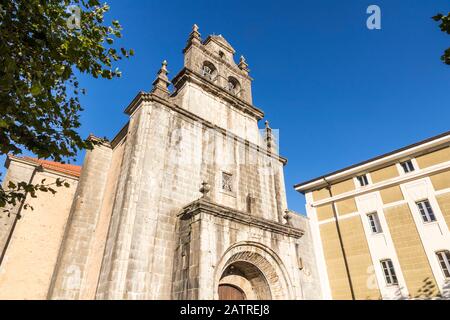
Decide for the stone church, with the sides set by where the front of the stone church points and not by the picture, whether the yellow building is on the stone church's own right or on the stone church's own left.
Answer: on the stone church's own left

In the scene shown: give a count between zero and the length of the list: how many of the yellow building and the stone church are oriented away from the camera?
0

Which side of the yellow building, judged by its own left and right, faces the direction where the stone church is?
right

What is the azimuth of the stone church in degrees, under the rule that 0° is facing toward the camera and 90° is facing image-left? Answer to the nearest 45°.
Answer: approximately 315°

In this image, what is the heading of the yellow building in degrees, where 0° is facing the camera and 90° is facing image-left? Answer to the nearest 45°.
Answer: approximately 45°
